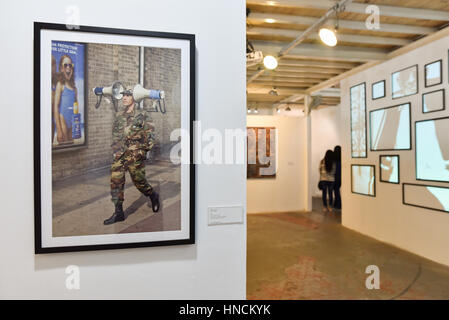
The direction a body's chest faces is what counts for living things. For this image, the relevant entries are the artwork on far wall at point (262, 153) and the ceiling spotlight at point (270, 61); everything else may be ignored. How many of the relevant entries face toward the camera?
2

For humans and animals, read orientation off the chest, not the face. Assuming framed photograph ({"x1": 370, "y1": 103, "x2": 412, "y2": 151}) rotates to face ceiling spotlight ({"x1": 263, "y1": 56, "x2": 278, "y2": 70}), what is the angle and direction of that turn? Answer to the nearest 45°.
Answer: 0° — it already faces it

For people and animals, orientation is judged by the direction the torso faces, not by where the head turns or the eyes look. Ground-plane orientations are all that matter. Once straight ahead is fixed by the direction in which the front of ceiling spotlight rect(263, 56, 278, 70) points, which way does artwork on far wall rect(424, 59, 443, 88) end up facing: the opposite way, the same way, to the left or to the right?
to the right

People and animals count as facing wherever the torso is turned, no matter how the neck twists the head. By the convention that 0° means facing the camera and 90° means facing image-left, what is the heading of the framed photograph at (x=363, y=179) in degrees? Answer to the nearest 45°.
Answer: approximately 45°

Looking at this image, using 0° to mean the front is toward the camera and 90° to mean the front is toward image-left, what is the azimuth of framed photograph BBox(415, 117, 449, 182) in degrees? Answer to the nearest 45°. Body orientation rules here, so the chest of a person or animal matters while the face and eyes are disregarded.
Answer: approximately 45°

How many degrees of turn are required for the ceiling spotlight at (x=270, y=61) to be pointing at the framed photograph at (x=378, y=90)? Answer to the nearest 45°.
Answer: approximately 135° to its left

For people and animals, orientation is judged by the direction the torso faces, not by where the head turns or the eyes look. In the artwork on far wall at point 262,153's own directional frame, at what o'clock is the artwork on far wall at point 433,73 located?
the artwork on far wall at point 433,73 is roughly at 11 o'clock from the artwork on far wall at point 262,153.

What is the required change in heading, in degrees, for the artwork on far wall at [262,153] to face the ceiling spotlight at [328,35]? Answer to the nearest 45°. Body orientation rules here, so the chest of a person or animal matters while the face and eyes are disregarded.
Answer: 0° — it already faces it
